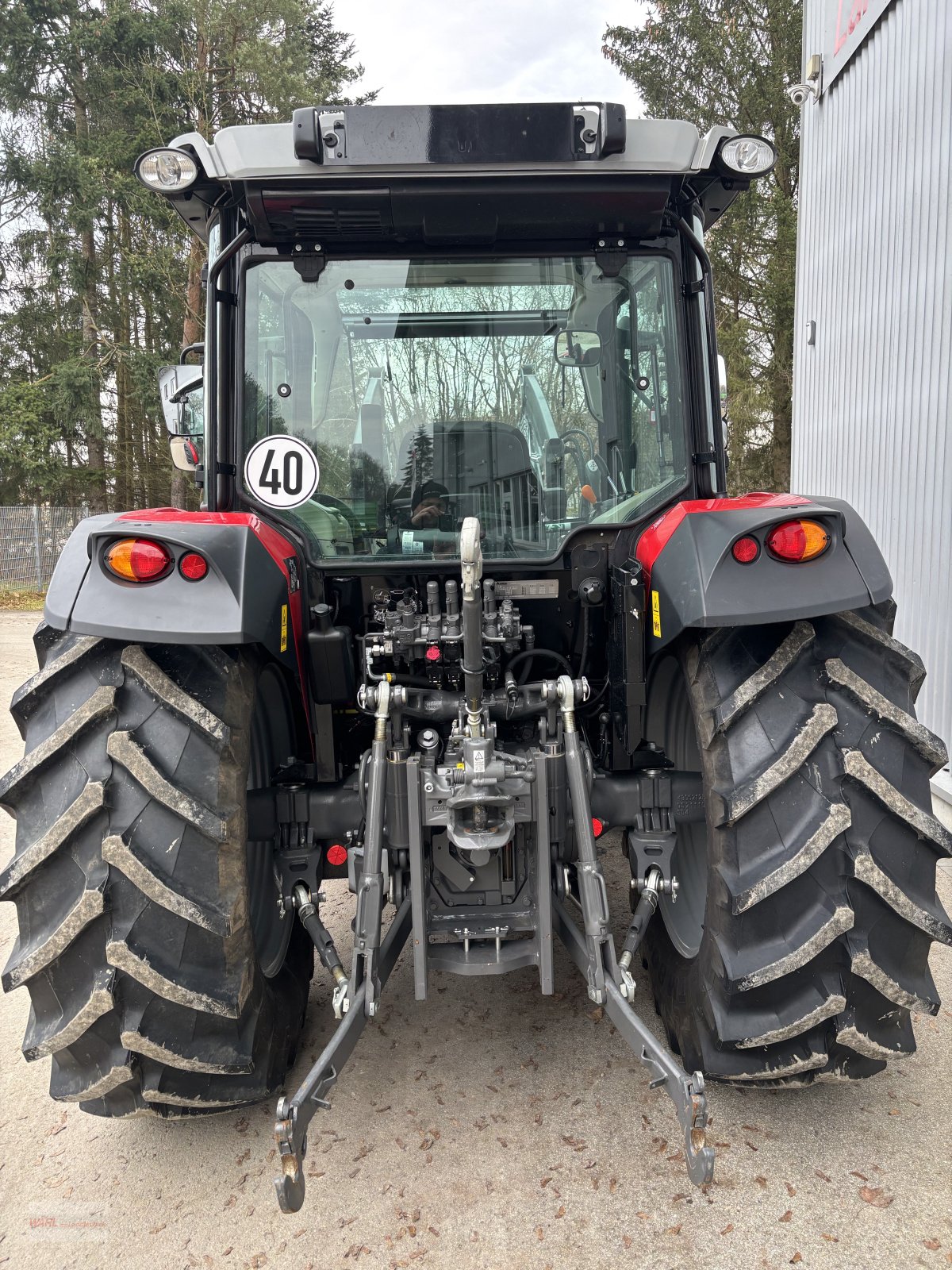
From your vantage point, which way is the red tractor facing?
away from the camera

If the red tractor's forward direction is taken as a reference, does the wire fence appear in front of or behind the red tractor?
in front
